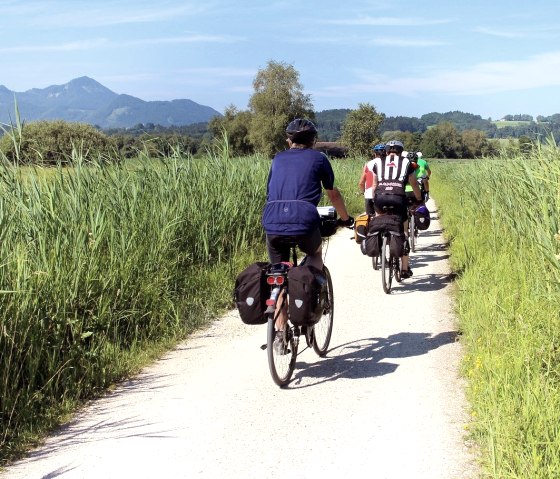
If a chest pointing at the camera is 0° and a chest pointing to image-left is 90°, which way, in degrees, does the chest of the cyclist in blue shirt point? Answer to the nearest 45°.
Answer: approximately 225°

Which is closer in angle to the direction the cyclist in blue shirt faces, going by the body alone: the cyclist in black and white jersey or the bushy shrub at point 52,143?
the cyclist in black and white jersey

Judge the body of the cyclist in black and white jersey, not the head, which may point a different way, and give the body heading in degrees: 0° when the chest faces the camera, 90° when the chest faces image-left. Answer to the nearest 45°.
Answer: approximately 180°

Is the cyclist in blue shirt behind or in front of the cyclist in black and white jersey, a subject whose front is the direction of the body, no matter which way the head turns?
behind
